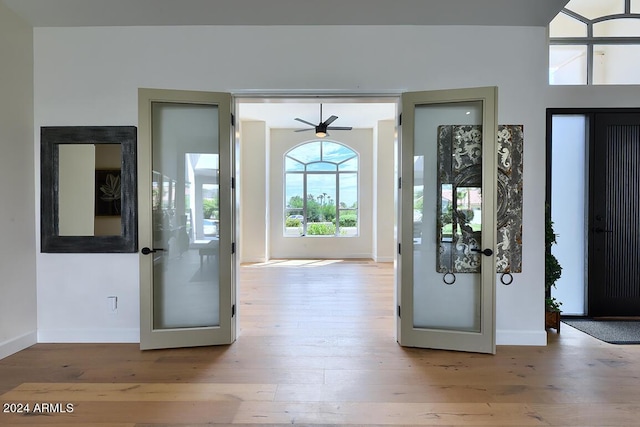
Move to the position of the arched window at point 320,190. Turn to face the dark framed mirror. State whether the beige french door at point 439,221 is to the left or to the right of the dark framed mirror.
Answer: left

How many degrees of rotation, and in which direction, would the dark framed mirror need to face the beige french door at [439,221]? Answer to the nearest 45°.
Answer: approximately 45° to its left

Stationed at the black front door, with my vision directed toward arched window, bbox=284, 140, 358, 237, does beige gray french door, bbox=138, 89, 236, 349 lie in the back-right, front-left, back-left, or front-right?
front-left

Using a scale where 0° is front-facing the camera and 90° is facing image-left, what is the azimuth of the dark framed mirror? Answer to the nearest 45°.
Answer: approximately 0°

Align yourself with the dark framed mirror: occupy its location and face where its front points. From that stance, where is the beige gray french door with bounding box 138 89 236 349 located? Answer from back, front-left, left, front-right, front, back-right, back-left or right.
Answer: front-left

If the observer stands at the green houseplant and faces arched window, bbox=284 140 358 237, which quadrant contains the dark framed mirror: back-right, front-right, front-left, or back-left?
front-left

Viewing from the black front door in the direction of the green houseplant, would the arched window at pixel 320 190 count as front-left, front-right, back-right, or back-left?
front-right

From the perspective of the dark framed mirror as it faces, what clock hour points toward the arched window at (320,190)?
The arched window is roughly at 8 o'clock from the dark framed mirror.

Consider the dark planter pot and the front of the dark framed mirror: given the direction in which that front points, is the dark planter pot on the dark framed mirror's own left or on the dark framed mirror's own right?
on the dark framed mirror's own left

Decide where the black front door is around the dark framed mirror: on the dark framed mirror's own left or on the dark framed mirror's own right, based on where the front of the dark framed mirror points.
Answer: on the dark framed mirror's own left

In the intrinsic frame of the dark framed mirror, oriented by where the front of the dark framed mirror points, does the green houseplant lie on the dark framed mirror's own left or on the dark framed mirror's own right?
on the dark framed mirror's own left

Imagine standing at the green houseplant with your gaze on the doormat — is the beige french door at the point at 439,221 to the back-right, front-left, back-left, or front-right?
back-right
